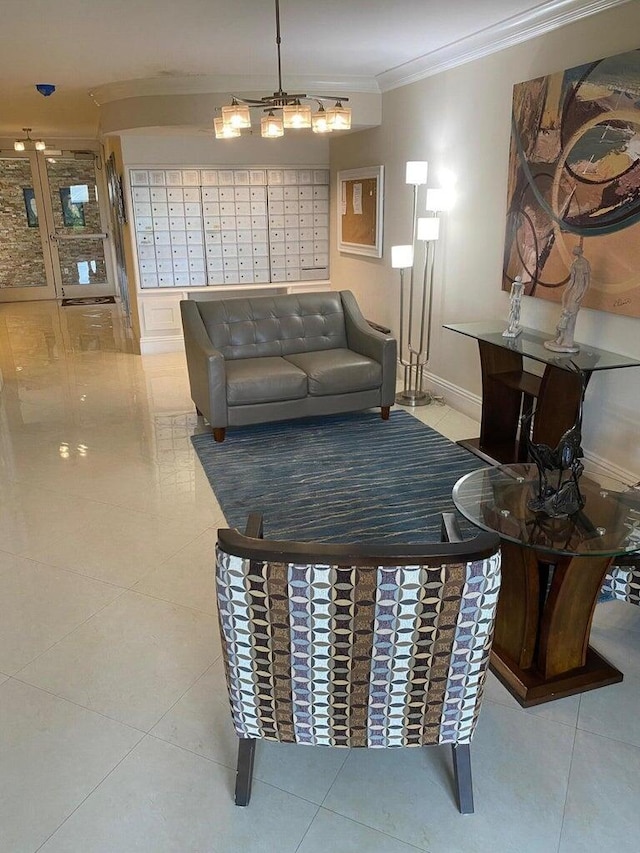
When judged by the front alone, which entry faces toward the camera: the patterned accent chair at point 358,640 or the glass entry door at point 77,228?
the glass entry door

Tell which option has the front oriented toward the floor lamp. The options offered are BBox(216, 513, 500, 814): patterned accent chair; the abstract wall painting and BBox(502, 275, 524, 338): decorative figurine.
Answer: the patterned accent chair

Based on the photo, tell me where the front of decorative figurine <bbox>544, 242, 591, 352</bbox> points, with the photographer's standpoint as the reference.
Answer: facing the viewer and to the left of the viewer

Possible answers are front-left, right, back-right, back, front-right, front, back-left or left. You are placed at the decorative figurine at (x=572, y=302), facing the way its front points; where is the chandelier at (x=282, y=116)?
front-right

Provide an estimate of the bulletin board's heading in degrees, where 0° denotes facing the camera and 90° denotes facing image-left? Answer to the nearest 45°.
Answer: approximately 45°

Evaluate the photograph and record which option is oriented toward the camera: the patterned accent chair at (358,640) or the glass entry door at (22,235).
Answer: the glass entry door

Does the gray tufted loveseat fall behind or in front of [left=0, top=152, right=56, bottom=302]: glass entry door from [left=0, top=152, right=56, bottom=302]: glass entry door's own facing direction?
in front

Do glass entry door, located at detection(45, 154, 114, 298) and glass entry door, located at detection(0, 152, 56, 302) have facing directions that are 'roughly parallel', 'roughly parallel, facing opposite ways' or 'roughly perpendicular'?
roughly parallel

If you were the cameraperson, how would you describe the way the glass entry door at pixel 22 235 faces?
facing the viewer

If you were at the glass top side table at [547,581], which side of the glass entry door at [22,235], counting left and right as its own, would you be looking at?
front

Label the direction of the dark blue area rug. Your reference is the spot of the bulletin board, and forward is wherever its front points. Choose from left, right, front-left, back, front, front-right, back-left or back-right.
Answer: front-left

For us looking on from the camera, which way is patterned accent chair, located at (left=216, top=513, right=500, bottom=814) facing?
facing away from the viewer

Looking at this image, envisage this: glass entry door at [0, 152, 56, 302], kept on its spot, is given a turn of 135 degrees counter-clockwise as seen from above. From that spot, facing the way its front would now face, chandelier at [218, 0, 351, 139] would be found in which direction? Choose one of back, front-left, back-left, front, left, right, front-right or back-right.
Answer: back-right

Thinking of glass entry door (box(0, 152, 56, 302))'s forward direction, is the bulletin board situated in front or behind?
in front

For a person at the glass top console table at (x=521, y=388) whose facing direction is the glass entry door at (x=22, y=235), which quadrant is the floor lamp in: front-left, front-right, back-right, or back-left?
front-right

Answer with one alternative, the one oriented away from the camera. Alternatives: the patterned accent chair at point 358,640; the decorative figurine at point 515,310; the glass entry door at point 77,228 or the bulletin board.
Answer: the patterned accent chair

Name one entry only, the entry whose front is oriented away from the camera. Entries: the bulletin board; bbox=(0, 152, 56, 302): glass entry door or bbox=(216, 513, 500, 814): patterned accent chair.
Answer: the patterned accent chair
